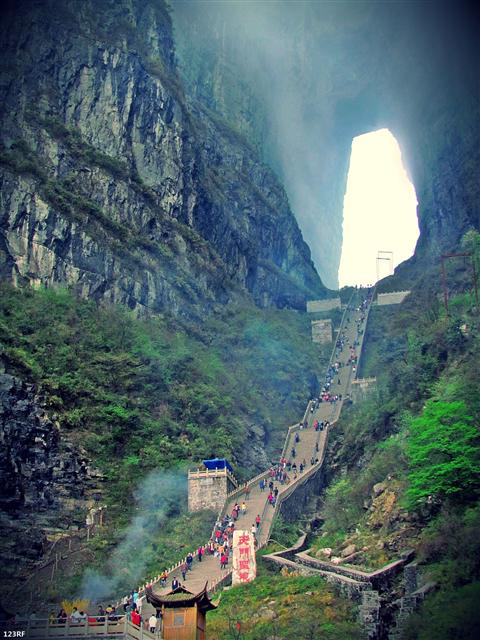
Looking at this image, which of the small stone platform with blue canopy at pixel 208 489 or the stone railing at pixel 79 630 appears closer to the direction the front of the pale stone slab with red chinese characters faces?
the stone railing

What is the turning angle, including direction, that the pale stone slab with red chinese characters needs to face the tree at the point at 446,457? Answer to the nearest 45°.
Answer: approximately 90° to its left

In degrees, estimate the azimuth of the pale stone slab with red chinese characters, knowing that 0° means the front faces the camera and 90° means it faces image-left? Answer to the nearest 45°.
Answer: approximately 0°

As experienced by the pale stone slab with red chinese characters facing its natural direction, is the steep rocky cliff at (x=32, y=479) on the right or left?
on its right

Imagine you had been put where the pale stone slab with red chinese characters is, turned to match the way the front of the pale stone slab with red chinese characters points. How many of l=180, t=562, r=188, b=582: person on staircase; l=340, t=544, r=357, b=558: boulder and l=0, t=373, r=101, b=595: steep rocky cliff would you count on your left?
1

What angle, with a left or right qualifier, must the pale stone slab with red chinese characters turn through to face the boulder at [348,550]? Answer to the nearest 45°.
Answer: approximately 90° to its left

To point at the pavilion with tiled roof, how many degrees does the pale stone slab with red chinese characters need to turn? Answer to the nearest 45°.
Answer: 0° — it already faces it
